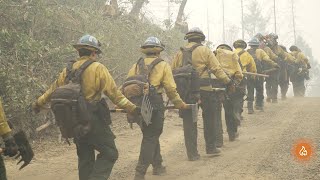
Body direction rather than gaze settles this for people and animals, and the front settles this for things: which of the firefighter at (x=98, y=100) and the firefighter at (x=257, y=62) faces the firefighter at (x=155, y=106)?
the firefighter at (x=98, y=100)

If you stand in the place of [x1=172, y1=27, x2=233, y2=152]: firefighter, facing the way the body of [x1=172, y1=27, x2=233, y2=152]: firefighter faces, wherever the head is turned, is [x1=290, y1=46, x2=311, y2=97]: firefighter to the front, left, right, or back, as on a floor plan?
front

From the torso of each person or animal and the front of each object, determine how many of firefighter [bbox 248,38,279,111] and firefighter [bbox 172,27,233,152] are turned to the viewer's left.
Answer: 0

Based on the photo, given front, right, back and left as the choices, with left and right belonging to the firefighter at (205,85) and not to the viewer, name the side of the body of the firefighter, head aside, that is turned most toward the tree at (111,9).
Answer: left

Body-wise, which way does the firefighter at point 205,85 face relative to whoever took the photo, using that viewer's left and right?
facing away from the viewer and to the right of the viewer

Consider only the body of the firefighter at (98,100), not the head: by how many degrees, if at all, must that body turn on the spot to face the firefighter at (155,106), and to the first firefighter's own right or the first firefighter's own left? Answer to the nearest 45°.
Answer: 0° — they already face them

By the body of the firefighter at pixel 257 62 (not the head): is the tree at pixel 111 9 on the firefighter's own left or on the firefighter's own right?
on the firefighter's own left

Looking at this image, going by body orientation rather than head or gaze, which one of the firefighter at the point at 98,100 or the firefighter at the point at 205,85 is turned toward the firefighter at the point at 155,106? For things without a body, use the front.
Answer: the firefighter at the point at 98,100

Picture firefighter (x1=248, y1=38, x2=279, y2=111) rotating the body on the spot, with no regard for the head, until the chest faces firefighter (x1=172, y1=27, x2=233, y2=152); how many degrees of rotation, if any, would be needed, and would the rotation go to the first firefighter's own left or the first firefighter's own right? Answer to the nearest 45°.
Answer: approximately 135° to the first firefighter's own right

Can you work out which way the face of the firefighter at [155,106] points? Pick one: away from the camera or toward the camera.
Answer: away from the camera

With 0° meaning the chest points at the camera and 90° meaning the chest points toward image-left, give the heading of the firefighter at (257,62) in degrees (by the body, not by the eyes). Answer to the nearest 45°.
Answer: approximately 225°

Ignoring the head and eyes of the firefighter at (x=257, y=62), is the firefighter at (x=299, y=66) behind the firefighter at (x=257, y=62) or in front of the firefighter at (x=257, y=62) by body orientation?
in front

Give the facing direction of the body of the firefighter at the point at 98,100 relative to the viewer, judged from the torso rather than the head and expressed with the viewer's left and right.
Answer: facing away from the viewer and to the right of the viewer
